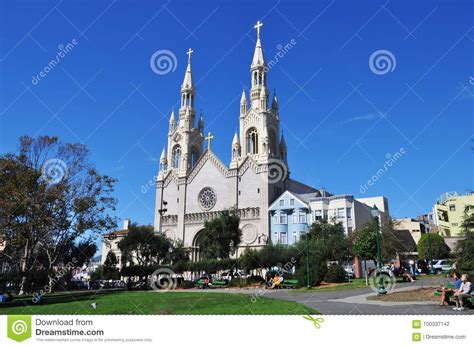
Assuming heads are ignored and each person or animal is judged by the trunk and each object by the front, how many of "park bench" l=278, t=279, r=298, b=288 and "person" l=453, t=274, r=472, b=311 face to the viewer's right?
0

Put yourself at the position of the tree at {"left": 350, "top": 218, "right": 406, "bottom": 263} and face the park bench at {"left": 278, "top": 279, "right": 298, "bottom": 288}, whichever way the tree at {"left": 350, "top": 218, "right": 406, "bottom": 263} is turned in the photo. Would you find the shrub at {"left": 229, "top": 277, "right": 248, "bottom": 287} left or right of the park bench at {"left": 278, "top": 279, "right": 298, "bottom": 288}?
right

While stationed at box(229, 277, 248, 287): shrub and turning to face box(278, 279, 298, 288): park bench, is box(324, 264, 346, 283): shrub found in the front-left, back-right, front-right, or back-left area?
front-left

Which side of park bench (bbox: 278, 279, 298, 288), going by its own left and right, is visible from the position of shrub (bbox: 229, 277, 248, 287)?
right

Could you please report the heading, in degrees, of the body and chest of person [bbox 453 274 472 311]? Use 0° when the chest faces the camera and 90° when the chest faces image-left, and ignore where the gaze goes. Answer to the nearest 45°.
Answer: approximately 45°

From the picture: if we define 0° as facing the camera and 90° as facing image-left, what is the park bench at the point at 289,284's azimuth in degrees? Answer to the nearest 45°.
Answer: approximately 45°

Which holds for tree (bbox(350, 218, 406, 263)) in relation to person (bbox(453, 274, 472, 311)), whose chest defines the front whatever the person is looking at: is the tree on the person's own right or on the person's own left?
on the person's own right
